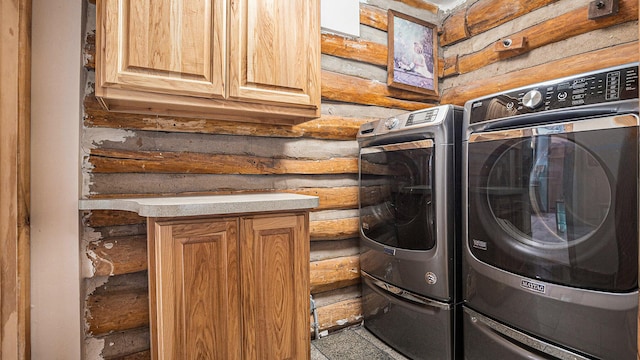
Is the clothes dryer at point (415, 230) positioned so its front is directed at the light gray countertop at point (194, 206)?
yes

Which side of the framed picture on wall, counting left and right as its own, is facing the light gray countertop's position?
right

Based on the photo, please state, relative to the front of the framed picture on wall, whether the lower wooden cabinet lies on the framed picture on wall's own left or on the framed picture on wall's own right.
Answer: on the framed picture on wall's own right

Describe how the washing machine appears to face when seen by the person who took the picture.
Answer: facing the viewer and to the left of the viewer

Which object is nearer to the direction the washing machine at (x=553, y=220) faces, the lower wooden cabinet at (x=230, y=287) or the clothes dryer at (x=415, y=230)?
the lower wooden cabinet

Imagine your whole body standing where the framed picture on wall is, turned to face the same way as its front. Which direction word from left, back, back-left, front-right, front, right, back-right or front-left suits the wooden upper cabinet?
right

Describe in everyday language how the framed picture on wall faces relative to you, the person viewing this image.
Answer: facing the viewer and to the right of the viewer

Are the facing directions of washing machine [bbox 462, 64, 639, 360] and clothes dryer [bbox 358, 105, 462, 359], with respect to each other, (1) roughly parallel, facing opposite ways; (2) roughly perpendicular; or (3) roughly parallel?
roughly parallel

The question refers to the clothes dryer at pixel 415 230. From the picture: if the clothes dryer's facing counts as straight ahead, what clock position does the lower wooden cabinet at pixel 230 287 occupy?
The lower wooden cabinet is roughly at 12 o'clock from the clothes dryer.

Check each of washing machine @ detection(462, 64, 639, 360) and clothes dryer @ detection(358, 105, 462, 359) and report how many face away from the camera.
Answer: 0

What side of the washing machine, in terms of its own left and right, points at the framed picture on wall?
right

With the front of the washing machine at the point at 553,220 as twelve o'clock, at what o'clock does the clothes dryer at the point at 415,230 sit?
The clothes dryer is roughly at 2 o'clock from the washing machine.

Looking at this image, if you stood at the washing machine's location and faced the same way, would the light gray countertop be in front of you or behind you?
in front

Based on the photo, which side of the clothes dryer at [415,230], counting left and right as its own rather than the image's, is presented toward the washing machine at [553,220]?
left
